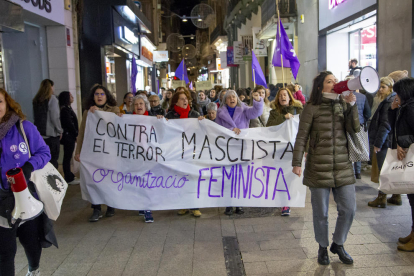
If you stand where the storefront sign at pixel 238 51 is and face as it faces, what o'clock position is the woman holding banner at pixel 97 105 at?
The woman holding banner is roughly at 12 o'clock from the storefront sign.

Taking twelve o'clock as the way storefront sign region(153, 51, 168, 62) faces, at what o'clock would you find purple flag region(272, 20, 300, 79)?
The purple flag is roughly at 12 o'clock from the storefront sign.
